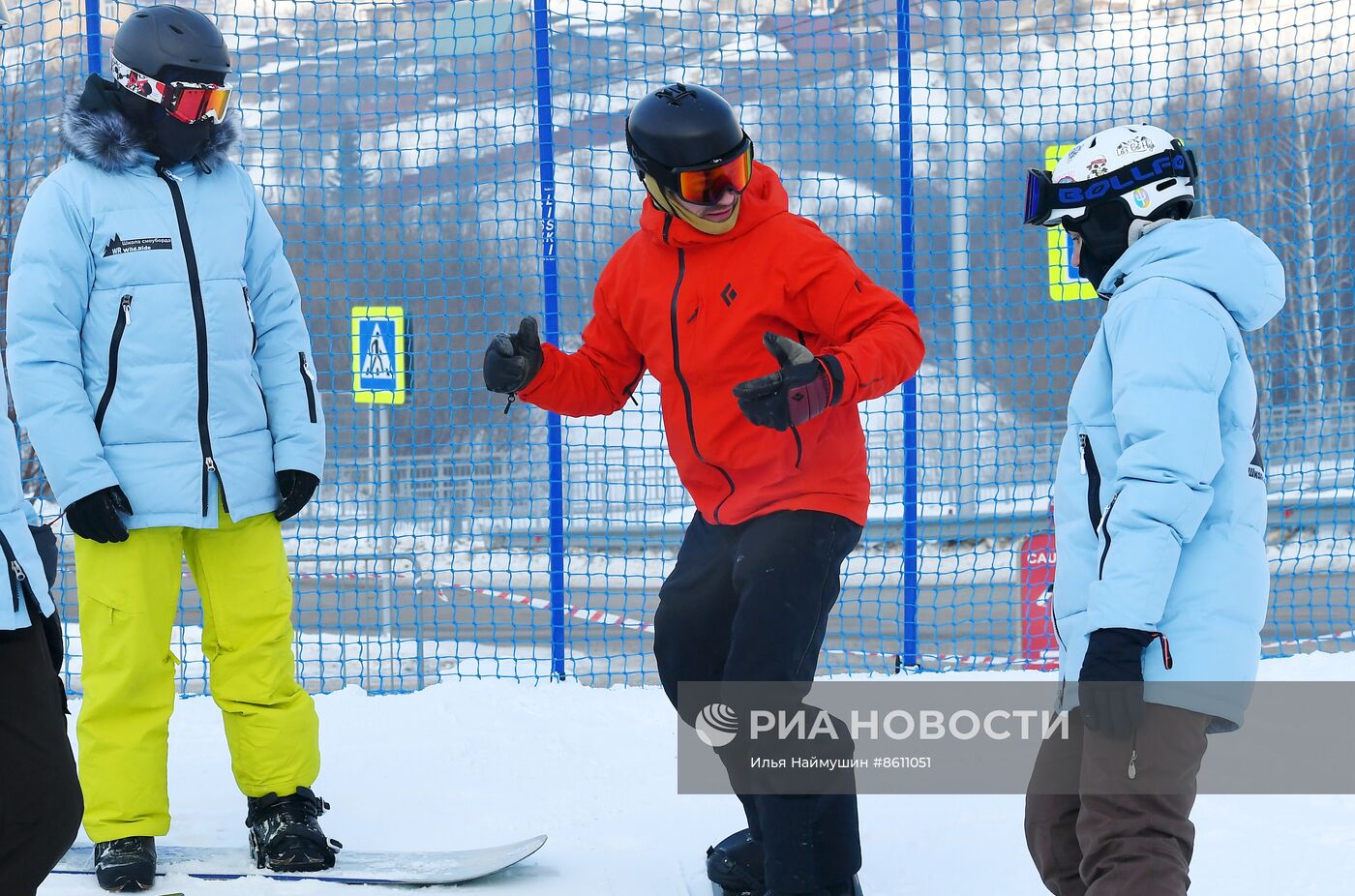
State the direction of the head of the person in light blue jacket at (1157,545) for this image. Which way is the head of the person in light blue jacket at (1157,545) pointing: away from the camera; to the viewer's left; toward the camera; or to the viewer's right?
to the viewer's left

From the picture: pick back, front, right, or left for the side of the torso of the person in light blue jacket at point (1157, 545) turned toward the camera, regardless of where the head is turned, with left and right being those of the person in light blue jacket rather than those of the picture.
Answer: left

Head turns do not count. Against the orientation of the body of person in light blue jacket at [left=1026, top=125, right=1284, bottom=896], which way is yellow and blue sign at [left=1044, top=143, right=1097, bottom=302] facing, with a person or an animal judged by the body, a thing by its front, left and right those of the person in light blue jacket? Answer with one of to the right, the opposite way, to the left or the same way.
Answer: to the left

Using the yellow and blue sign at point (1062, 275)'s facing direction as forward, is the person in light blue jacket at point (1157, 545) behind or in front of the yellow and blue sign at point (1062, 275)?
in front

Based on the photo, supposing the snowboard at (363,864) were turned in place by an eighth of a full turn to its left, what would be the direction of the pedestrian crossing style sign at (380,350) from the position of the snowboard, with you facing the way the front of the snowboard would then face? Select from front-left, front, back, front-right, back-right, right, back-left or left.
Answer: front-left

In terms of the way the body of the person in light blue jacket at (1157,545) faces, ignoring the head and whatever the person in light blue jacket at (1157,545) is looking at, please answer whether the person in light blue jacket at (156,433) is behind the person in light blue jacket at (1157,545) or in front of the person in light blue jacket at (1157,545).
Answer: in front

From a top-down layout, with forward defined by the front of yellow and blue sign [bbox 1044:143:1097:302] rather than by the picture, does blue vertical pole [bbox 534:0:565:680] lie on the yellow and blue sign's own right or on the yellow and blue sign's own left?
on the yellow and blue sign's own right

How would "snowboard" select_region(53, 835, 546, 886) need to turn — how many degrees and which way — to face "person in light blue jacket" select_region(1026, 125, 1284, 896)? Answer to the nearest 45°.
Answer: approximately 45° to its right

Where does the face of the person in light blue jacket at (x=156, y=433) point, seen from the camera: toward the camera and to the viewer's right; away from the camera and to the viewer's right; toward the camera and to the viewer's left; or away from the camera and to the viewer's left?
toward the camera and to the viewer's right

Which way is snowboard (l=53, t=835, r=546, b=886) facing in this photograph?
to the viewer's right

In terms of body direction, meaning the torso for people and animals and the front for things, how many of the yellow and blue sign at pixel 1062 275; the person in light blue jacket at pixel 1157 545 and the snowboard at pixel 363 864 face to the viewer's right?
1
